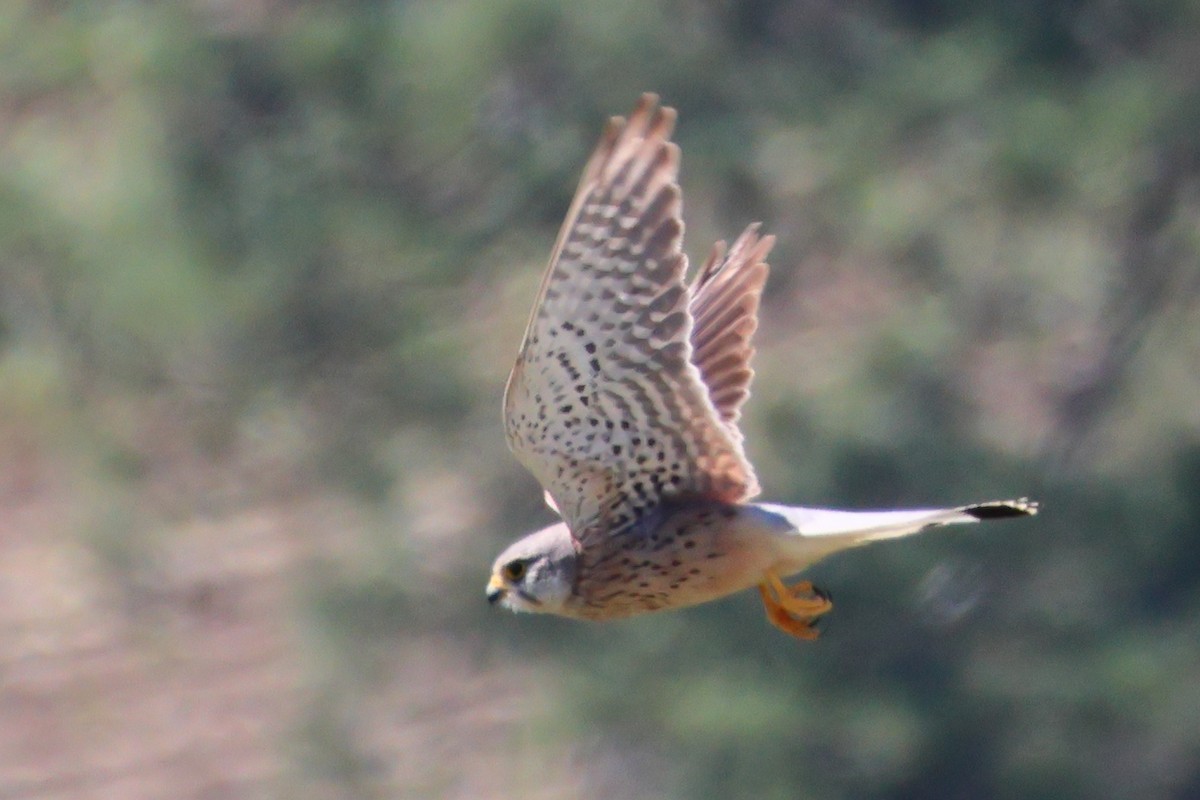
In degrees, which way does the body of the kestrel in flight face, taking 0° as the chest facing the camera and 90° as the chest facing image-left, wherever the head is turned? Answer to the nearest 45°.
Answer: approximately 90°
